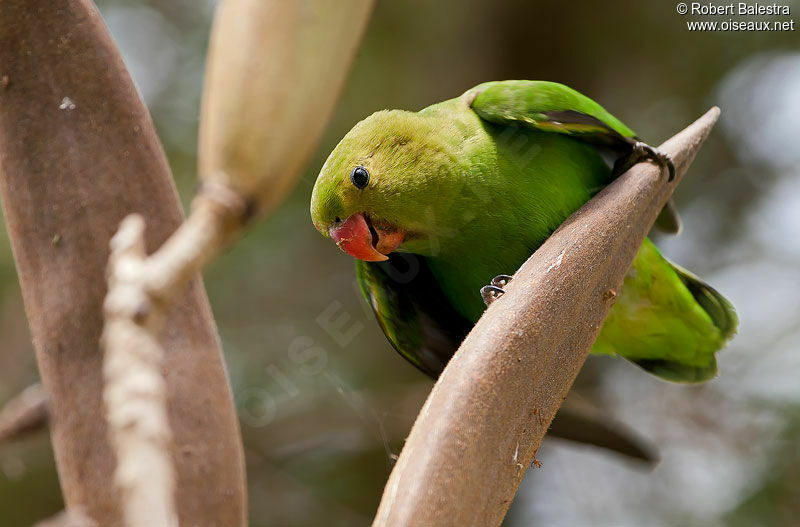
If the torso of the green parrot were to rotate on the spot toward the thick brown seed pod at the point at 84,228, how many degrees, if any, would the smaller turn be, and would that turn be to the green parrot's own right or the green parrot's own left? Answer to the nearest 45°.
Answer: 0° — it already faces it

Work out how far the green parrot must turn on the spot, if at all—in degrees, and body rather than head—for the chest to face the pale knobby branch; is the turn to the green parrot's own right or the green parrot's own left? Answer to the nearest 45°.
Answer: approximately 45° to the green parrot's own left

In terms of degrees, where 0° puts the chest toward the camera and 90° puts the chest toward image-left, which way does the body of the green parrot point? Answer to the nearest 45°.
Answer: approximately 45°
